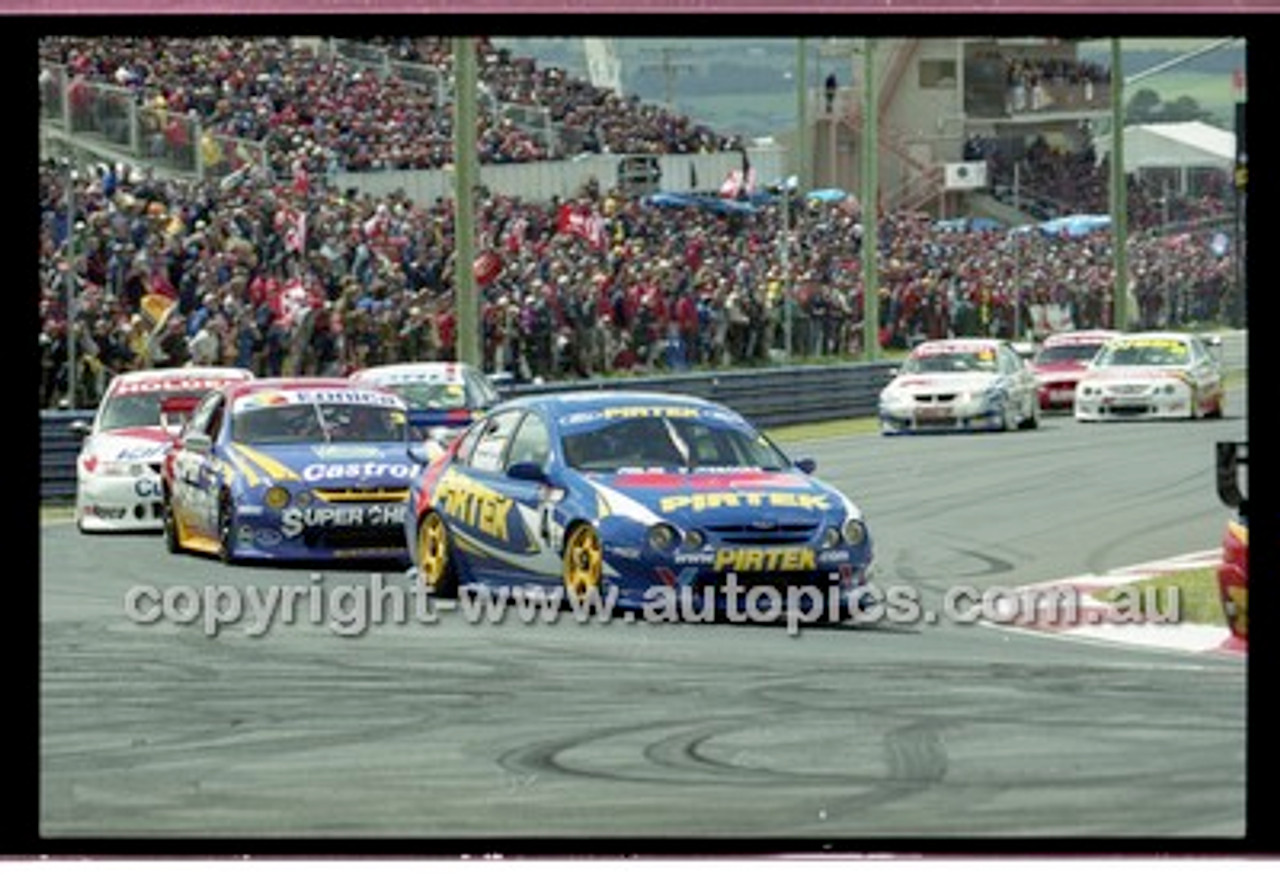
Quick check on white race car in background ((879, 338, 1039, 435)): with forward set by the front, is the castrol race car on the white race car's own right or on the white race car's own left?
on the white race car's own right

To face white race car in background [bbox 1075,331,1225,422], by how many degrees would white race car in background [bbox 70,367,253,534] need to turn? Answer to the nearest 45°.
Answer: approximately 90° to its left

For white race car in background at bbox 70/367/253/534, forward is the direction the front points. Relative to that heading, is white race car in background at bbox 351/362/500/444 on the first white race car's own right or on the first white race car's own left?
on the first white race car's own left

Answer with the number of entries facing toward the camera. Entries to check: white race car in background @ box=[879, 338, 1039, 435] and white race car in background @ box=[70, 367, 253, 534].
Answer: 2

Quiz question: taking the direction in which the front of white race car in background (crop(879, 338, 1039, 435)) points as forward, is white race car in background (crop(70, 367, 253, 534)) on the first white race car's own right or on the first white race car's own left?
on the first white race car's own right
